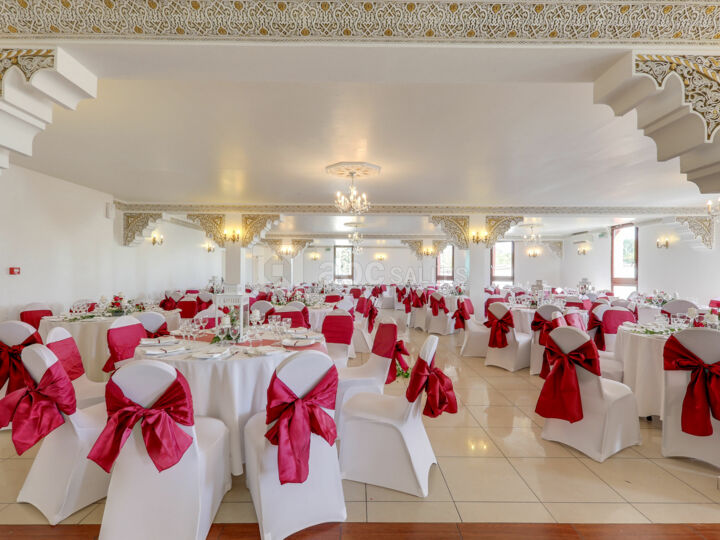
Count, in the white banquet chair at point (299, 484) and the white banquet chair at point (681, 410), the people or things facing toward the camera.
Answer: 0

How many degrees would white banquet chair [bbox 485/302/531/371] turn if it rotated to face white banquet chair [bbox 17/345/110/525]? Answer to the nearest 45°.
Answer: approximately 180°

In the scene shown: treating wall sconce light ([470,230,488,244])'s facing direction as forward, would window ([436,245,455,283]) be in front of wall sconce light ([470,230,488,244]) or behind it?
behind

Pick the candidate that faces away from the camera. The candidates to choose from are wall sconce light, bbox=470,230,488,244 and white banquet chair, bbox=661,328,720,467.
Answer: the white banquet chair

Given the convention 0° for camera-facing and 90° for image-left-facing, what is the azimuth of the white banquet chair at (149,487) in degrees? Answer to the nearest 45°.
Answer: approximately 225°

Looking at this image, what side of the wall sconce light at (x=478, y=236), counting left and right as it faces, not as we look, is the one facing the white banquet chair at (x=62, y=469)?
front

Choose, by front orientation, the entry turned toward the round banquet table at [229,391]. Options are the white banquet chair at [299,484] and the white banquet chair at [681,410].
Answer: the white banquet chair at [299,484]

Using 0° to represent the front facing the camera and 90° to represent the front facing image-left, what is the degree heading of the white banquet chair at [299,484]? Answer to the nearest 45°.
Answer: approximately 135°

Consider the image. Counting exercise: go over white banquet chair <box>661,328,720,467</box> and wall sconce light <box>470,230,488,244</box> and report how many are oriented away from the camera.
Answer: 1

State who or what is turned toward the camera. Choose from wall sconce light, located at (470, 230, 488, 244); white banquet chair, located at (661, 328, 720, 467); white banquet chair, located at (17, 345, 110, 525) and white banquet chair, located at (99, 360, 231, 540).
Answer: the wall sconce light

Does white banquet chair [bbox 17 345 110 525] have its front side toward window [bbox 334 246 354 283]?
yes

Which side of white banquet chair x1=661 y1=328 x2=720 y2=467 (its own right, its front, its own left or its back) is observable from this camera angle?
back

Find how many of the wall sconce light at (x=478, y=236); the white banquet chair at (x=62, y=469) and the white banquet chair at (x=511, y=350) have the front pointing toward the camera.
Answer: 1

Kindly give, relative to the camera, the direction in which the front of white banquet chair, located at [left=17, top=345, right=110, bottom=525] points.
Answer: facing away from the viewer and to the right of the viewer
